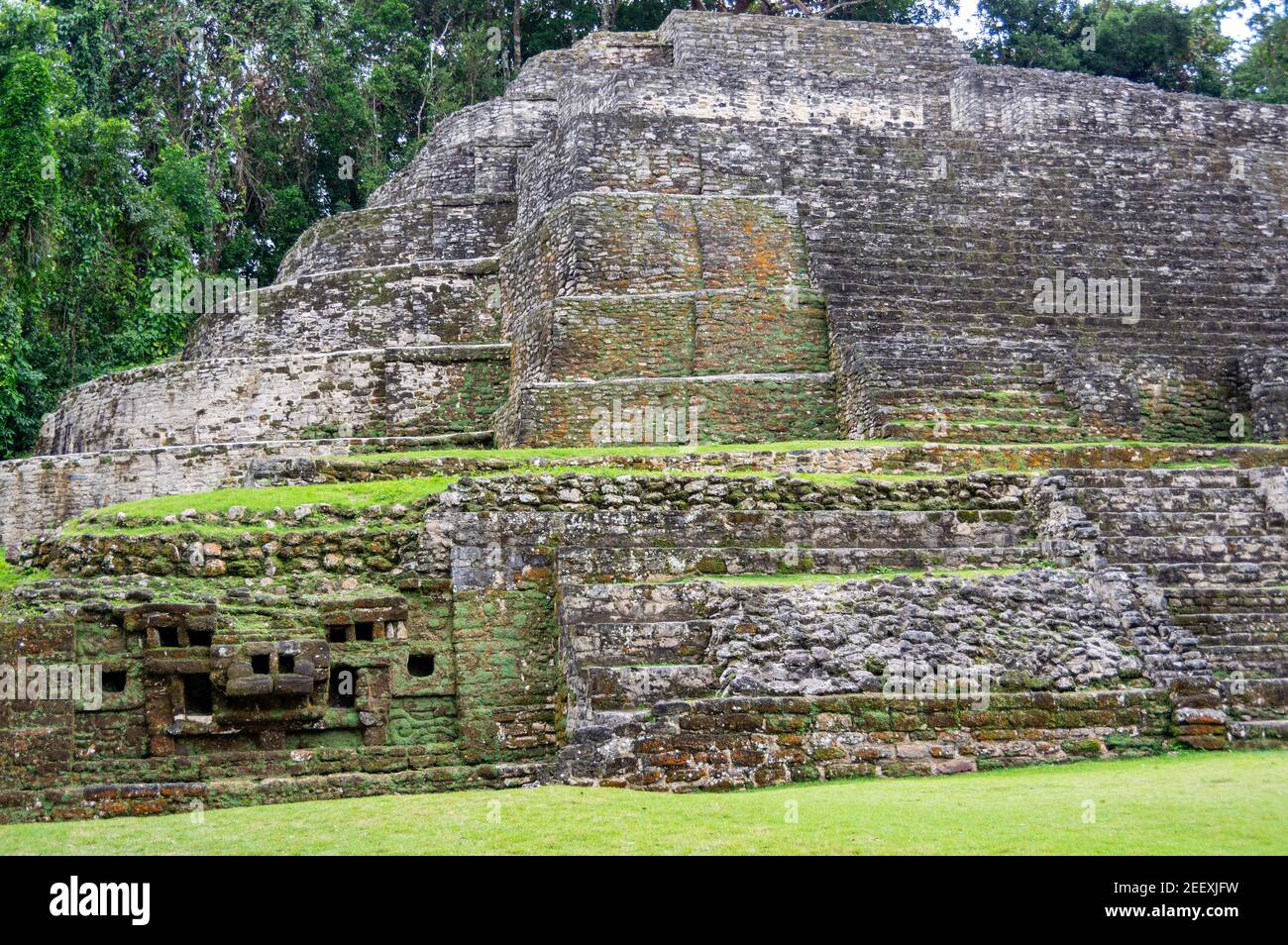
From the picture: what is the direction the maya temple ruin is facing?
toward the camera
